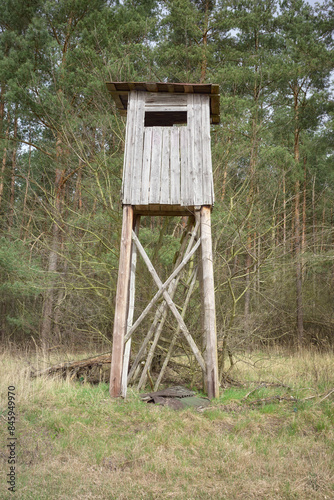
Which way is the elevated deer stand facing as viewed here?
toward the camera
